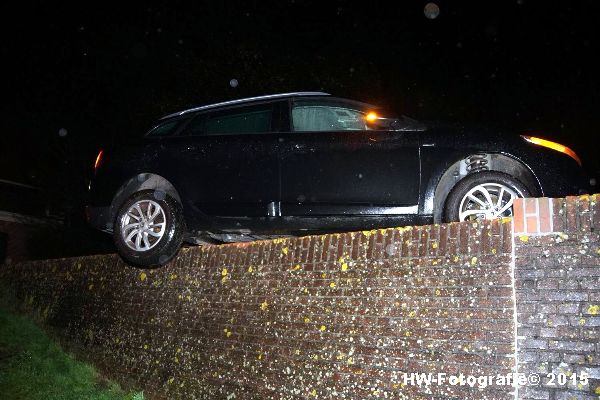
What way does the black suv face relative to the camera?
to the viewer's right
